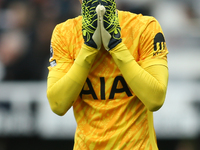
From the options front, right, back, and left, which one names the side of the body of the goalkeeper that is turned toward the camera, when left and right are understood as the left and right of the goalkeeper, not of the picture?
front

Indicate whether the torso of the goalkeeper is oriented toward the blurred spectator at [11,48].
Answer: no
